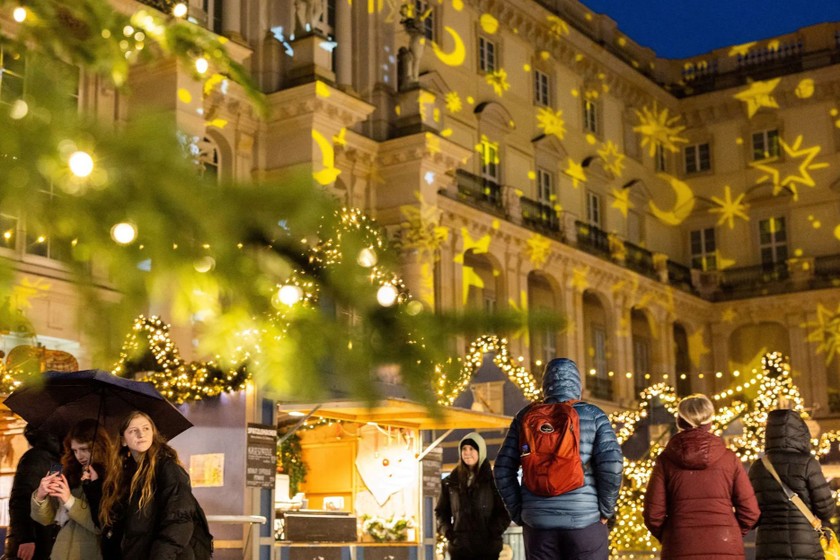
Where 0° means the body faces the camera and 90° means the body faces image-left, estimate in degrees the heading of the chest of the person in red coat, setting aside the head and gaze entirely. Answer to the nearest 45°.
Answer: approximately 180°

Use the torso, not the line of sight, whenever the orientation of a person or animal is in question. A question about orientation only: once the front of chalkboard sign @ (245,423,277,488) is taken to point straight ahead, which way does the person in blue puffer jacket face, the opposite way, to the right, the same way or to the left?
the opposite way

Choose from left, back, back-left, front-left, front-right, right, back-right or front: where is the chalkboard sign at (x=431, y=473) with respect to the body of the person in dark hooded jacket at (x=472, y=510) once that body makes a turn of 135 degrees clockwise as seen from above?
front-right

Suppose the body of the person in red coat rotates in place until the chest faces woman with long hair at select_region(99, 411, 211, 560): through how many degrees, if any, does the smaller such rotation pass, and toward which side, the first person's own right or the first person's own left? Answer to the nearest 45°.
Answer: approximately 135° to the first person's own left

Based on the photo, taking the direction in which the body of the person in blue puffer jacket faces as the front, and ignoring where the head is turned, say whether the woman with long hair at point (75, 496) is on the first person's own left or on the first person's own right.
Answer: on the first person's own left

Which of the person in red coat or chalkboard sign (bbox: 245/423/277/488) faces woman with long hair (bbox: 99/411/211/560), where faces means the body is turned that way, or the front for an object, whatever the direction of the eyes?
the chalkboard sign

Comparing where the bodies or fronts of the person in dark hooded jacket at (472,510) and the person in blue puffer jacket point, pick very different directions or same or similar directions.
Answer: very different directions

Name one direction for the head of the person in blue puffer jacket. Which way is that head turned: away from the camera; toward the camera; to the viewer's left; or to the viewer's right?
away from the camera

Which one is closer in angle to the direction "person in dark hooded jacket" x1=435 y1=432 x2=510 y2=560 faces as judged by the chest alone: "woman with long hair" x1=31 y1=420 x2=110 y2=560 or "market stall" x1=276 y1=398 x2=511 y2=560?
the woman with long hair

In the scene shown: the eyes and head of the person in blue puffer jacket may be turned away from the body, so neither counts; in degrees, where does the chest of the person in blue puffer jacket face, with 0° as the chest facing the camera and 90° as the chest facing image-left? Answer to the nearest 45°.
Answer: approximately 180°

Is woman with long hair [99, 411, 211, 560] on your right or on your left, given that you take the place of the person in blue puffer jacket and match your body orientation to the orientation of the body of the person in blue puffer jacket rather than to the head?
on your left
